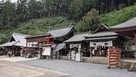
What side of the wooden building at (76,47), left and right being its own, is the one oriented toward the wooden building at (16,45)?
right

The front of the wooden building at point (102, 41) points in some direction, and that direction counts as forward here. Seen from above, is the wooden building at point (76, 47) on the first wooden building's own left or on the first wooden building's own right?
on the first wooden building's own right

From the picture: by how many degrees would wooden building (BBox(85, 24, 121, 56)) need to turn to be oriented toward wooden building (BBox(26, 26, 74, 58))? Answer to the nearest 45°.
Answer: approximately 135° to its right

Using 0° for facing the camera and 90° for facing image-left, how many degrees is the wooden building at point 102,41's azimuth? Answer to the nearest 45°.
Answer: approximately 0°

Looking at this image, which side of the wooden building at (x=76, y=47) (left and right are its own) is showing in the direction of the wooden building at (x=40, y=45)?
right

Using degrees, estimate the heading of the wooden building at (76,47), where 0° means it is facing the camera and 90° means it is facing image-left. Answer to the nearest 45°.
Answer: approximately 45°

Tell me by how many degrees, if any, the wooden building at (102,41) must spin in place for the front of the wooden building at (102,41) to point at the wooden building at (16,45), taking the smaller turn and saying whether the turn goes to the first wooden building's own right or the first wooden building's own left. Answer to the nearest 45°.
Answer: approximately 135° to the first wooden building's own right
